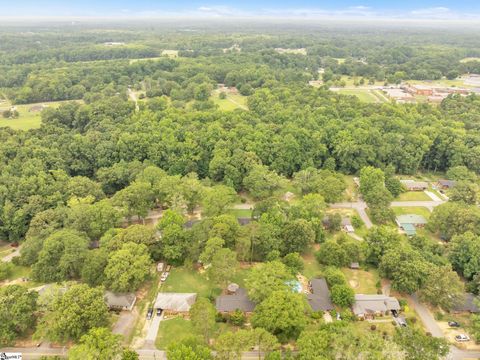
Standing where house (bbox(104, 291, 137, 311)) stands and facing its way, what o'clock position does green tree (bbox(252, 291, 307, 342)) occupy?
The green tree is roughly at 10 o'clock from the house.

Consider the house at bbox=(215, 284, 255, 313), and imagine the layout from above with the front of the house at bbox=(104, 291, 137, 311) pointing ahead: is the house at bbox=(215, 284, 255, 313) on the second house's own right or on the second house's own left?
on the second house's own left

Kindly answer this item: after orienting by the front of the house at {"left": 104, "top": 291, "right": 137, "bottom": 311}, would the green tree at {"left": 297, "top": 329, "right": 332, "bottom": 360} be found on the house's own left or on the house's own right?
on the house's own left

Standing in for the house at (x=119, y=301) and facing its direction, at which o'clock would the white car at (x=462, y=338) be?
The white car is roughly at 10 o'clock from the house.

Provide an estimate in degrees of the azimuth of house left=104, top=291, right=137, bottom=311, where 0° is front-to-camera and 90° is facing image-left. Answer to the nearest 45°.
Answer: approximately 0°

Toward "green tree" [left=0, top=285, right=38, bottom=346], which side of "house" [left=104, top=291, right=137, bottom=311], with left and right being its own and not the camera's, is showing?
right

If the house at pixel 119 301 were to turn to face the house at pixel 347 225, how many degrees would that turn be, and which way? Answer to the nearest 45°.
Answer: approximately 90° to its left

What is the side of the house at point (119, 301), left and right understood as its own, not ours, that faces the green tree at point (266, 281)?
left

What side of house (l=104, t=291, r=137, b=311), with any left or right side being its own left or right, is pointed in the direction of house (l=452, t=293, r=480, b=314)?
left
